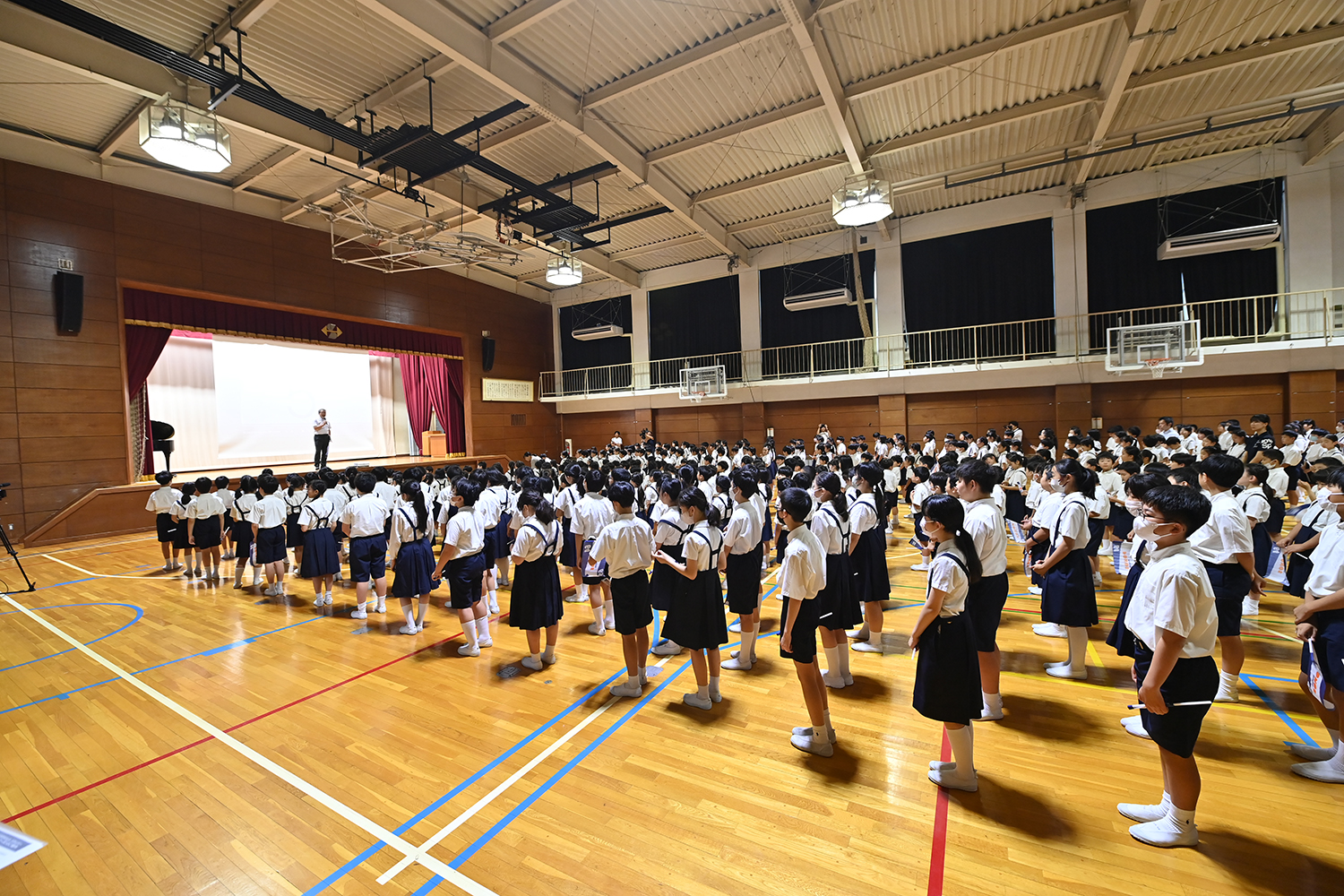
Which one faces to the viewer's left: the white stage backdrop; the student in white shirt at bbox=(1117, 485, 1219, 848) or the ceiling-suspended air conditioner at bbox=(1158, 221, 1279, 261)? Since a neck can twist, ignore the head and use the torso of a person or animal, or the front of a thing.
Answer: the student in white shirt

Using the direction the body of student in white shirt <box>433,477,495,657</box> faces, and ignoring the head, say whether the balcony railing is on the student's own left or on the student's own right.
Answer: on the student's own right

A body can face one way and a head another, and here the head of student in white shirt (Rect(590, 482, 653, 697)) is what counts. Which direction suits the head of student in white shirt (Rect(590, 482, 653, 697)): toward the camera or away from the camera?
away from the camera

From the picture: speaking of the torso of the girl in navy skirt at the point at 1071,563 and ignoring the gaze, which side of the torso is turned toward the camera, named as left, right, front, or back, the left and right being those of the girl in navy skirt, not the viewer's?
left

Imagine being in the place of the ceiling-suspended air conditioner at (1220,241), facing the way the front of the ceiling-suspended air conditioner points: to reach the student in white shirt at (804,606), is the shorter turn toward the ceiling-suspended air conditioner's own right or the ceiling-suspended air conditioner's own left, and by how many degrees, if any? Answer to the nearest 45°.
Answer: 0° — it already faces them

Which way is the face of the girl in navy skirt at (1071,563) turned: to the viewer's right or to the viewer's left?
to the viewer's left

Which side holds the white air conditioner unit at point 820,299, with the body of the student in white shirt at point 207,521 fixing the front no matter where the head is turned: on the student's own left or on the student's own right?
on the student's own right

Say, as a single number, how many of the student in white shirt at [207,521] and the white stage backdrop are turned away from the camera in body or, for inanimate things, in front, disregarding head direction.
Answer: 1

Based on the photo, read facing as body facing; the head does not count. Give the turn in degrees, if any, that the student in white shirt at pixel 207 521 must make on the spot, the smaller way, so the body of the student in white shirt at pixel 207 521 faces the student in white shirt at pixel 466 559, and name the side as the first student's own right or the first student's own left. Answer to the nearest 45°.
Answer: approximately 180°

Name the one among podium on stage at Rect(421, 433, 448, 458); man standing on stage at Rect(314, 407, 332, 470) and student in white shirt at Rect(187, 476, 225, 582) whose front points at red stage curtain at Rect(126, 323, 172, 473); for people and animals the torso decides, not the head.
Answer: the student in white shirt

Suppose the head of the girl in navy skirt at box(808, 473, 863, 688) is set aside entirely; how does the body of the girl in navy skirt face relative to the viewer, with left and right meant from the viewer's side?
facing away from the viewer and to the left of the viewer

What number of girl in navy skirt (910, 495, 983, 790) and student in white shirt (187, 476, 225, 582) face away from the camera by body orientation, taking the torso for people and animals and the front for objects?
1

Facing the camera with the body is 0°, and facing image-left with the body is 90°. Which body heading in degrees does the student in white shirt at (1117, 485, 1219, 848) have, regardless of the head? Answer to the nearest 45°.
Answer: approximately 90°
